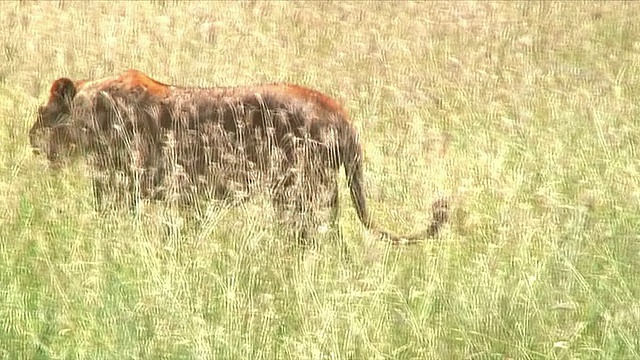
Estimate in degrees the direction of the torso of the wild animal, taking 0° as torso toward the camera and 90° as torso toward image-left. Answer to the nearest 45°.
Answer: approximately 90°
